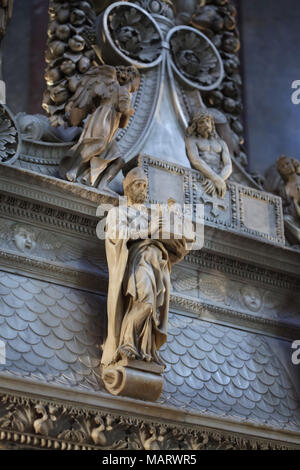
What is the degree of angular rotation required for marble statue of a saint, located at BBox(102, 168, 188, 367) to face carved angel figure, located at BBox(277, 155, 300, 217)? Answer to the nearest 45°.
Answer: approximately 90° to its left

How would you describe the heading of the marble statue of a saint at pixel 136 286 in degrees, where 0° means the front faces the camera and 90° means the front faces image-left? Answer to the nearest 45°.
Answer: approximately 315°
